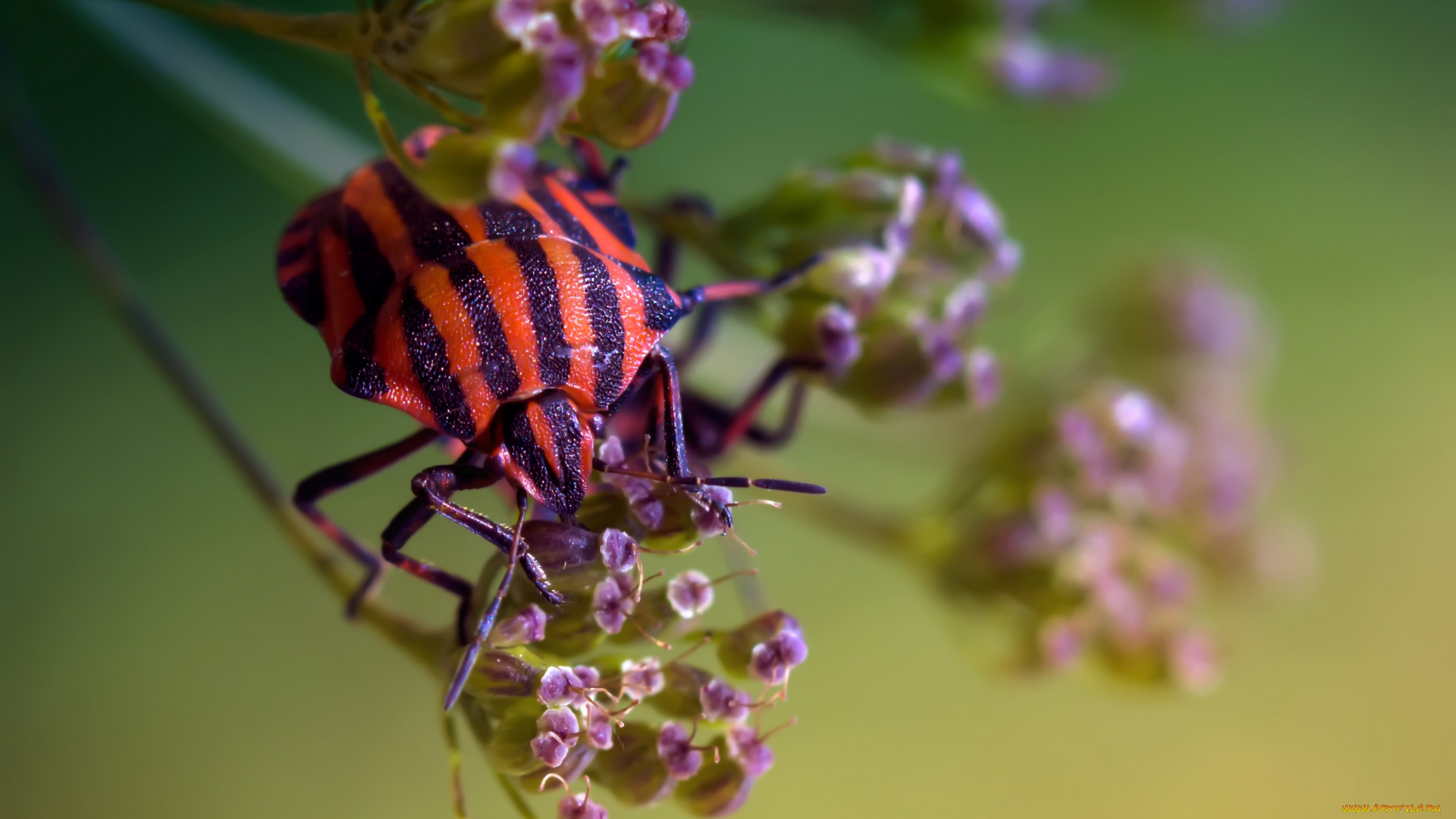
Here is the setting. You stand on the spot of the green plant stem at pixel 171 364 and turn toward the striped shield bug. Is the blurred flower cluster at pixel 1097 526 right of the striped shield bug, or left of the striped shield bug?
left

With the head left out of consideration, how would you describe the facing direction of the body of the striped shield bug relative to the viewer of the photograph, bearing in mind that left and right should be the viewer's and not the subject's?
facing the viewer
